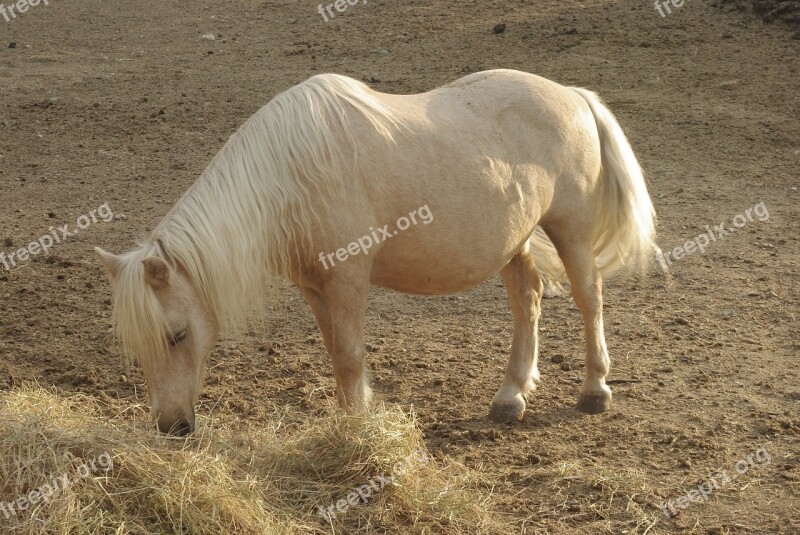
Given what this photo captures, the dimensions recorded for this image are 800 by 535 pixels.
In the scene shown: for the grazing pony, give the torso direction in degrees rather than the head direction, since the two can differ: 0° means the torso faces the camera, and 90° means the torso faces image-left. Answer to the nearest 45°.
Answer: approximately 90°
